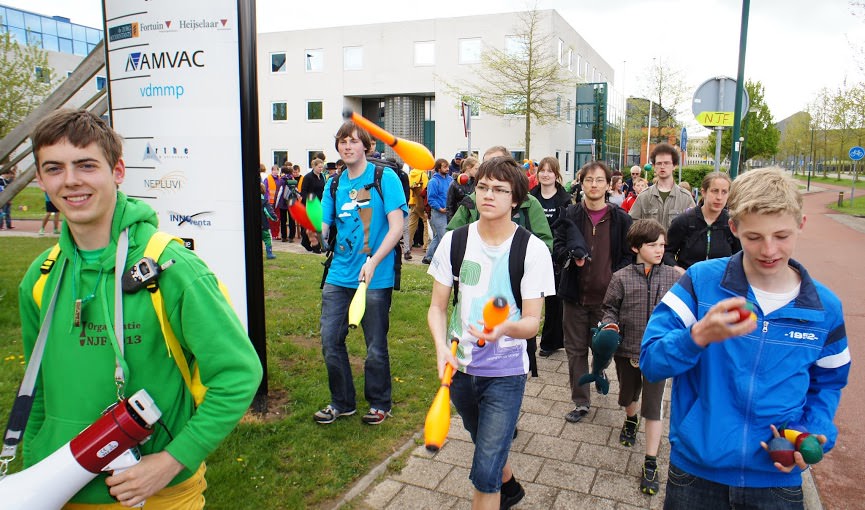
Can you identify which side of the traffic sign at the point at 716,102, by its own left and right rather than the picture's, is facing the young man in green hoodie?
back

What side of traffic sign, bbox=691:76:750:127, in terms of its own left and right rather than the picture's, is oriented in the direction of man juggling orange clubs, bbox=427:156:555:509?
back

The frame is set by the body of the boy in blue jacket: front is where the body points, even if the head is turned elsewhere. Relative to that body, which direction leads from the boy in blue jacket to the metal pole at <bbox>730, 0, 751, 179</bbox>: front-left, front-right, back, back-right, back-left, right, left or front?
back

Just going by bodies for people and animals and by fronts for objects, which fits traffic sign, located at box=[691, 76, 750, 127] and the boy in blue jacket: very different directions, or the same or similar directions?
very different directions

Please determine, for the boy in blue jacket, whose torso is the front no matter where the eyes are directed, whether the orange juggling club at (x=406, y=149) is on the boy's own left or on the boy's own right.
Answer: on the boy's own right

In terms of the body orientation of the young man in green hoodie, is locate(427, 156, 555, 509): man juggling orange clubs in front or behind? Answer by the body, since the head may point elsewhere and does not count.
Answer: behind

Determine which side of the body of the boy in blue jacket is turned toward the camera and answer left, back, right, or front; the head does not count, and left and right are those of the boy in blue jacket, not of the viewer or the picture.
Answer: front

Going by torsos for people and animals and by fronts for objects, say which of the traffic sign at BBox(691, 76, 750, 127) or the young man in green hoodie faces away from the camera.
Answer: the traffic sign

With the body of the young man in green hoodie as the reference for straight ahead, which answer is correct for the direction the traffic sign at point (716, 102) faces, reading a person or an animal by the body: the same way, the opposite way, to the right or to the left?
the opposite way

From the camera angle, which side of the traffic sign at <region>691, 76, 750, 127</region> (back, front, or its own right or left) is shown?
back

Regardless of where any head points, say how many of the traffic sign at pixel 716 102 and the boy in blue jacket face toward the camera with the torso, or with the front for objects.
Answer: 1

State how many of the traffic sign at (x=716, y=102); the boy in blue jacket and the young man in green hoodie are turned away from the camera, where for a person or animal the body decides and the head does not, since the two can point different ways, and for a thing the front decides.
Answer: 1

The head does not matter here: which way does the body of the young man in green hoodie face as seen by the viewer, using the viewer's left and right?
facing the viewer and to the left of the viewer

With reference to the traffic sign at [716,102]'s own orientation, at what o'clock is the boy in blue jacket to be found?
The boy in blue jacket is roughly at 6 o'clock from the traffic sign.
